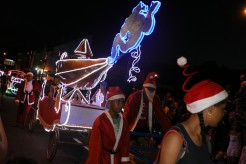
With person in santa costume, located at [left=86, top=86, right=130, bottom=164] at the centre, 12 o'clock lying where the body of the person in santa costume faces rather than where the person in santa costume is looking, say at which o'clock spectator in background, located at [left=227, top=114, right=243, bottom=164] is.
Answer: The spectator in background is roughly at 9 o'clock from the person in santa costume.

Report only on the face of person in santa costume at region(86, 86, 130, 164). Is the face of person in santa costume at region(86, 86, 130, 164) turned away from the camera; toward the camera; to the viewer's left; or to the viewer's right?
toward the camera

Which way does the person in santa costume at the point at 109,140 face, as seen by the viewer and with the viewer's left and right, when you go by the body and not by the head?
facing the viewer and to the right of the viewer

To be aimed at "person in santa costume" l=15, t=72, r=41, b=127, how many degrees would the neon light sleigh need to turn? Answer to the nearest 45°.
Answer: approximately 135° to its left

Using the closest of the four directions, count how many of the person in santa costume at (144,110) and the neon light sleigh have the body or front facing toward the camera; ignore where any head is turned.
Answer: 1

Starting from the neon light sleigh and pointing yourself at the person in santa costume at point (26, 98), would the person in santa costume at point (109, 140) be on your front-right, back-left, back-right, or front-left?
back-left

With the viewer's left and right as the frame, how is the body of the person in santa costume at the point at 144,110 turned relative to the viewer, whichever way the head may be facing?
facing the viewer

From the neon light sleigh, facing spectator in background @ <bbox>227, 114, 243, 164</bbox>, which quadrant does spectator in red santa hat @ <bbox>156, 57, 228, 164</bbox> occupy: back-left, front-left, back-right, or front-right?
front-right

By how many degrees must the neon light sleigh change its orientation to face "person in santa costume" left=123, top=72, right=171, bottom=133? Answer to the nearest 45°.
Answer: approximately 45° to its right

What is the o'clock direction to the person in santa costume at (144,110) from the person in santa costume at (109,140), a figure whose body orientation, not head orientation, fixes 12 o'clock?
the person in santa costume at (144,110) is roughly at 8 o'clock from the person in santa costume at (109,140).

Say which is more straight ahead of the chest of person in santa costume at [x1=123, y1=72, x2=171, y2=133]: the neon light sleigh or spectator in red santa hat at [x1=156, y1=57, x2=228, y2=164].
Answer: the spectator in red santa hat

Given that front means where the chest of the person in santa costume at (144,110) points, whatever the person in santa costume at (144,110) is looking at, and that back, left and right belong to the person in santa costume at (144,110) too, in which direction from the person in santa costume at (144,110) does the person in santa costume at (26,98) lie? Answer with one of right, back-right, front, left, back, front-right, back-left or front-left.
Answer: back-right

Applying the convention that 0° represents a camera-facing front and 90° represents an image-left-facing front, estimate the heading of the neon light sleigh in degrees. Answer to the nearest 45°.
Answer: approximately 270°
